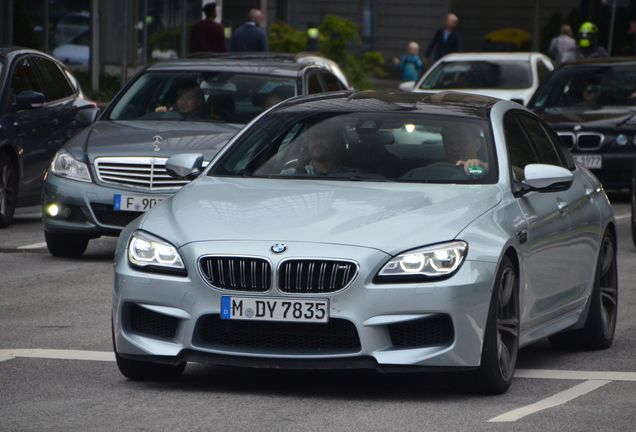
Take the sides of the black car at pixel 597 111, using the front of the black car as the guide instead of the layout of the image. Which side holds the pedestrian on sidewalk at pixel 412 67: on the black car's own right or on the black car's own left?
on the black car's own right

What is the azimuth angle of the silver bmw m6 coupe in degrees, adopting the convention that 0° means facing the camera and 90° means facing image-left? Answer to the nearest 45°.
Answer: approximately 45°

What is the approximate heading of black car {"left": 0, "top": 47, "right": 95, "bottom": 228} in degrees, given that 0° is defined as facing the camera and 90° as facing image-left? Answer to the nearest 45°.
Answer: approximately 45°

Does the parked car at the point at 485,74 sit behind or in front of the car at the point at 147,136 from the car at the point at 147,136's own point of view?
behind

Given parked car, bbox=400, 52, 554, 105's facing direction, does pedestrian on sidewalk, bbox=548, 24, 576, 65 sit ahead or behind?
behind

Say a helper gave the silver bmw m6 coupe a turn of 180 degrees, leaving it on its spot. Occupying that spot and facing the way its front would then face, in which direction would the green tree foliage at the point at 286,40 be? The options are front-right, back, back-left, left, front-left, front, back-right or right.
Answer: front-left

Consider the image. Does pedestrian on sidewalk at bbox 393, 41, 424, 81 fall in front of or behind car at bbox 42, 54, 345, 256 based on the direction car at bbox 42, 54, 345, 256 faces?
behind

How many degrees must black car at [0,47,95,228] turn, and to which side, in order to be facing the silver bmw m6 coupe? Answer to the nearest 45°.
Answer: approximately 45° to its left
